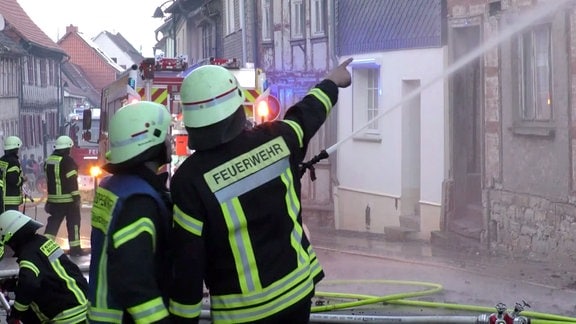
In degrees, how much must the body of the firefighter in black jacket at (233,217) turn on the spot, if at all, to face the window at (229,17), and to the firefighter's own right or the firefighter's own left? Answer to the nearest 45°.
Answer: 0° — they already face it

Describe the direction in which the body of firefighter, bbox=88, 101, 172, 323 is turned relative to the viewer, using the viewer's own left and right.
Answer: facing away from the viewer and to the right of the viewer

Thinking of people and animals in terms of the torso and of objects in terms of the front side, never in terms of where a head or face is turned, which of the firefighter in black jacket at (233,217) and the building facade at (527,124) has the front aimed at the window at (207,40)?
the firefighter in black jacket

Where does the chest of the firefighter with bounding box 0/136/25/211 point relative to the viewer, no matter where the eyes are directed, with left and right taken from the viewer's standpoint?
facing away from the viewer and to the right of the viewer

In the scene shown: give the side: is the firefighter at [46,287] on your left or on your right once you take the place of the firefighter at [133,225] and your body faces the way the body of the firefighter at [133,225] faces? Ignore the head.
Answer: on your left

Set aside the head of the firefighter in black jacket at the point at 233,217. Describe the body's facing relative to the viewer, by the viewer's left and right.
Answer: facing away from the viewer

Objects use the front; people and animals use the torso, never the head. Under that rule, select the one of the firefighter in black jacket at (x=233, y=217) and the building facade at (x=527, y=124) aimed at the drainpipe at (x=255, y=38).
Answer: the firefighter in black jacket

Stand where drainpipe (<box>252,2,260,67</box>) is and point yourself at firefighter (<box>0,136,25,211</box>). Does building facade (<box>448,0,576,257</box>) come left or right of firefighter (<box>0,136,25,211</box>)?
left
